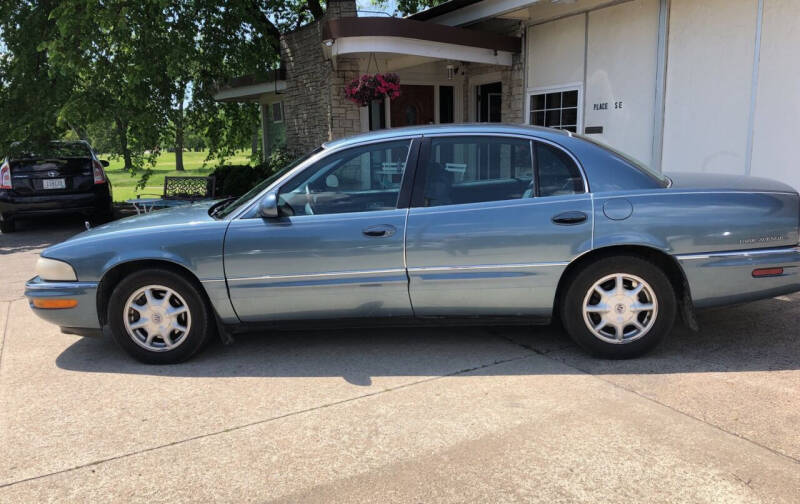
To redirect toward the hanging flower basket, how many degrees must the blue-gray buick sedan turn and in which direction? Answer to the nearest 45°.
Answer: approximately 90° to its right

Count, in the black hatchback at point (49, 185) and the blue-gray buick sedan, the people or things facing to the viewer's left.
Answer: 1

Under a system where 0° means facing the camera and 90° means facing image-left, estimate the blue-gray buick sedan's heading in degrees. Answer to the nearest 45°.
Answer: approximately 90°

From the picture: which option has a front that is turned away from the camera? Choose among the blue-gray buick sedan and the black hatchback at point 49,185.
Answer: the black hatchback

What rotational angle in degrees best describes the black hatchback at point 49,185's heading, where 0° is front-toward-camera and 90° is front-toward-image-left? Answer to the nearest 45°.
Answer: approximately 180°

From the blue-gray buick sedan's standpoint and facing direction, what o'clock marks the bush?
The bush is roughly at 2 o'clock from the blue-gray buick sedan.

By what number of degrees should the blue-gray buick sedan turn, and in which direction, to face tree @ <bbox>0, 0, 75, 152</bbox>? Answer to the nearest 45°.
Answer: approximately 45° to its right

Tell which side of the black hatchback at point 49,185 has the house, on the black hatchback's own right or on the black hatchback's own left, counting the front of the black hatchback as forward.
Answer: on the black hatchback's own right

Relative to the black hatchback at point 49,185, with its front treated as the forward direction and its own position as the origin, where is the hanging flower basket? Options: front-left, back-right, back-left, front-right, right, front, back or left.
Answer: back-right

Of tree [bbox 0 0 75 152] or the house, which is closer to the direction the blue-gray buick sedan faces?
the tree

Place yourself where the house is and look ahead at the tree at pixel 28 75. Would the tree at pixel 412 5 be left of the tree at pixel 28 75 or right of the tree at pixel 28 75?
right

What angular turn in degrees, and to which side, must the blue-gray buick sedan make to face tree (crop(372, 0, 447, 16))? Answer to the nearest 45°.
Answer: approximately 90° to its right
